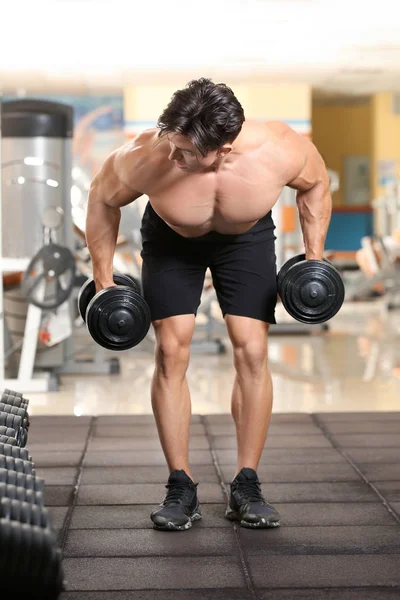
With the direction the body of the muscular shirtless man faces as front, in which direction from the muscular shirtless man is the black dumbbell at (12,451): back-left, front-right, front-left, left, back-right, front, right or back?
front-right
